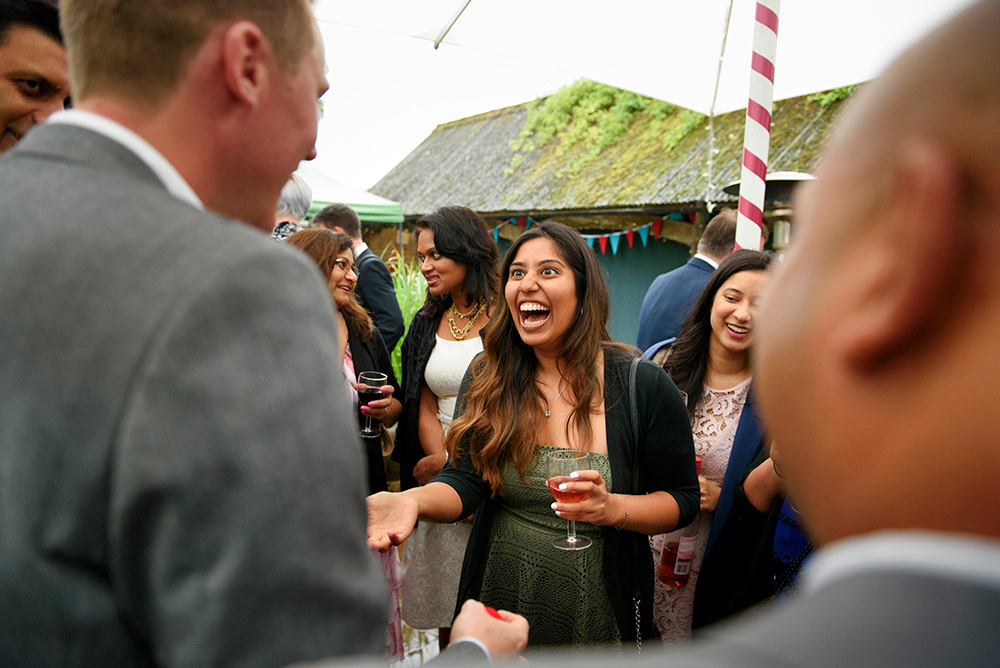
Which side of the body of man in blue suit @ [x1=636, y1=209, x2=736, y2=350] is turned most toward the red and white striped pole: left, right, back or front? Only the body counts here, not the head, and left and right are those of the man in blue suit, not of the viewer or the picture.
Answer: right

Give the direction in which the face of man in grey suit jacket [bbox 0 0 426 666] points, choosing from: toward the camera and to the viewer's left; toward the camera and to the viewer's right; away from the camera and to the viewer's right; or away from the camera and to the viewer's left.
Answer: away from the camera and to the viewer's right

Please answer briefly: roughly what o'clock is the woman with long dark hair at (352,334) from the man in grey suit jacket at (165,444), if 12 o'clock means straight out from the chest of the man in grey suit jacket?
The woman with long dark hair is roughly at 11 o'clock from the man in grey suit jacket.

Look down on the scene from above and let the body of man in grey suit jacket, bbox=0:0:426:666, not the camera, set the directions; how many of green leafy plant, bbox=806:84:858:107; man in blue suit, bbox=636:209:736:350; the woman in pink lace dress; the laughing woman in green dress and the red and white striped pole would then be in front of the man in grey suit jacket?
5

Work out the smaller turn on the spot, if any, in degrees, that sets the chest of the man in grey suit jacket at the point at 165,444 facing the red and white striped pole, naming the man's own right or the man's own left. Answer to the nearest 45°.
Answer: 0° — they already face it

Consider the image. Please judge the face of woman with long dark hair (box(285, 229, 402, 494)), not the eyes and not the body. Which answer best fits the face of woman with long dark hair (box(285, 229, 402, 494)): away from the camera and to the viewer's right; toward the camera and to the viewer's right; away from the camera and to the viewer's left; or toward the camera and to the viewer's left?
toward the camera and to the viewer's right

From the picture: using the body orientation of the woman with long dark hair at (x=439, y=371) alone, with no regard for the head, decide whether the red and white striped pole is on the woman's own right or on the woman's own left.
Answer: on the woman's own left

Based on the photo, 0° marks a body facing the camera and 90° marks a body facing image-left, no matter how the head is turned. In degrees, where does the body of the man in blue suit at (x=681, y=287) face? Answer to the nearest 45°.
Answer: approximately 225°

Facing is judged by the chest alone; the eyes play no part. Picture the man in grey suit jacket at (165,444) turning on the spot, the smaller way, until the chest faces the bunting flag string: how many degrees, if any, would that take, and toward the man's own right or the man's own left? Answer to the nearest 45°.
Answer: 0° — they already face it

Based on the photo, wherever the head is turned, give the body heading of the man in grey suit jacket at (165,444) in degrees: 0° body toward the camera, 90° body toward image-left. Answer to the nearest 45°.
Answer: approximately 225°
